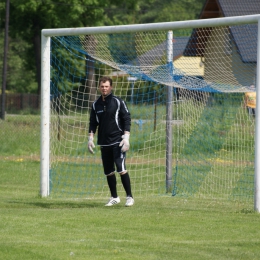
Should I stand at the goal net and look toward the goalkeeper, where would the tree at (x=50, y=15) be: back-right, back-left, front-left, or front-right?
back-right

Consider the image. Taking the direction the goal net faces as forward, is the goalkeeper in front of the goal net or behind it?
in front

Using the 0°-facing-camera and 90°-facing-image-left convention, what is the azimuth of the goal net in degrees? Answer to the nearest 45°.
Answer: approximately 0°

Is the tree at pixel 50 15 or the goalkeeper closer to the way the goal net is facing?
the goalkeeper

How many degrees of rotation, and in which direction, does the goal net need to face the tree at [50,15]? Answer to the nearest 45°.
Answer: approximately 180°
